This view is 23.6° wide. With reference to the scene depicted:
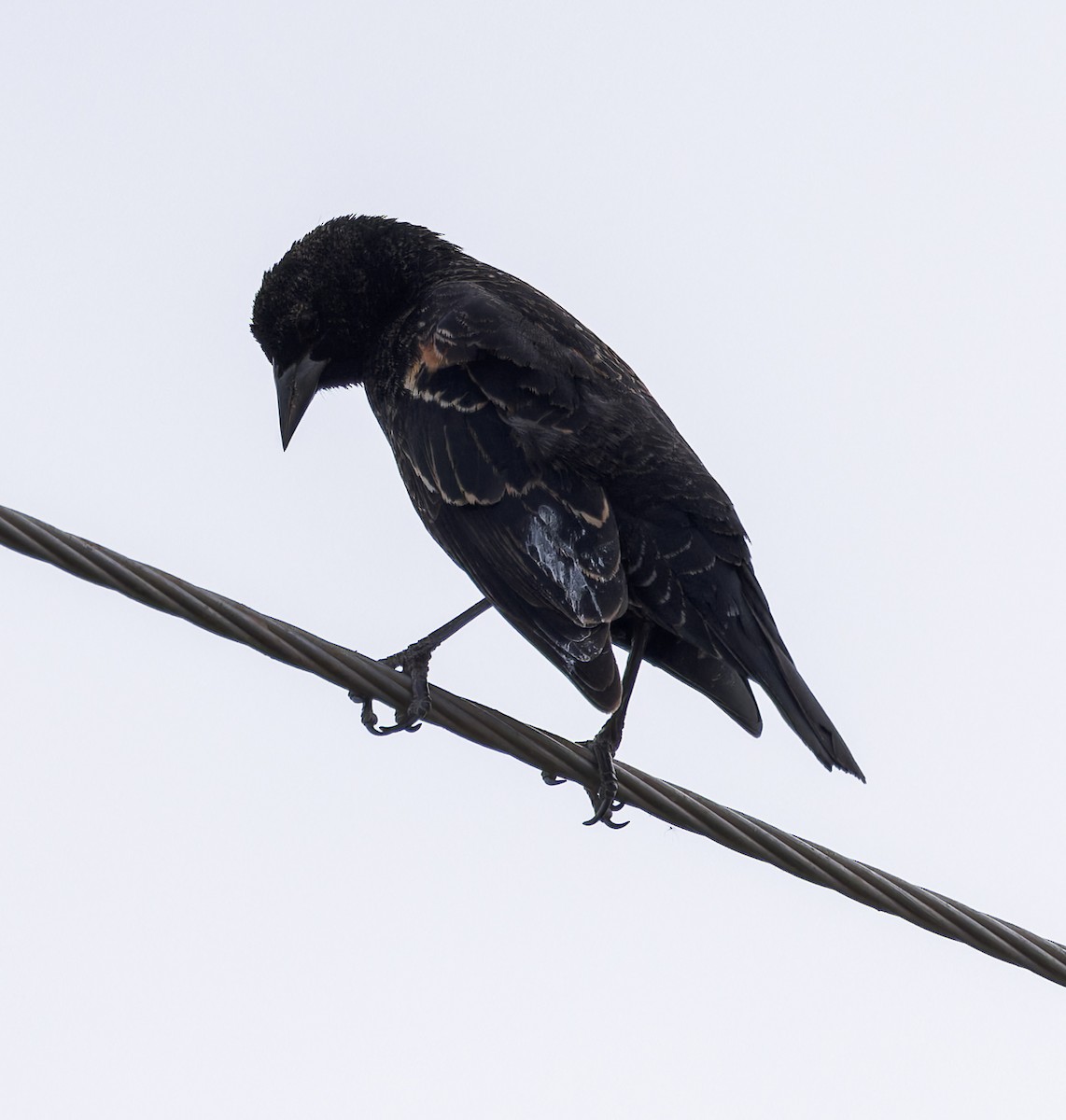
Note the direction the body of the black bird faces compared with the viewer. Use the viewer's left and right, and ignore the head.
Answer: facing to the left of the viewer
